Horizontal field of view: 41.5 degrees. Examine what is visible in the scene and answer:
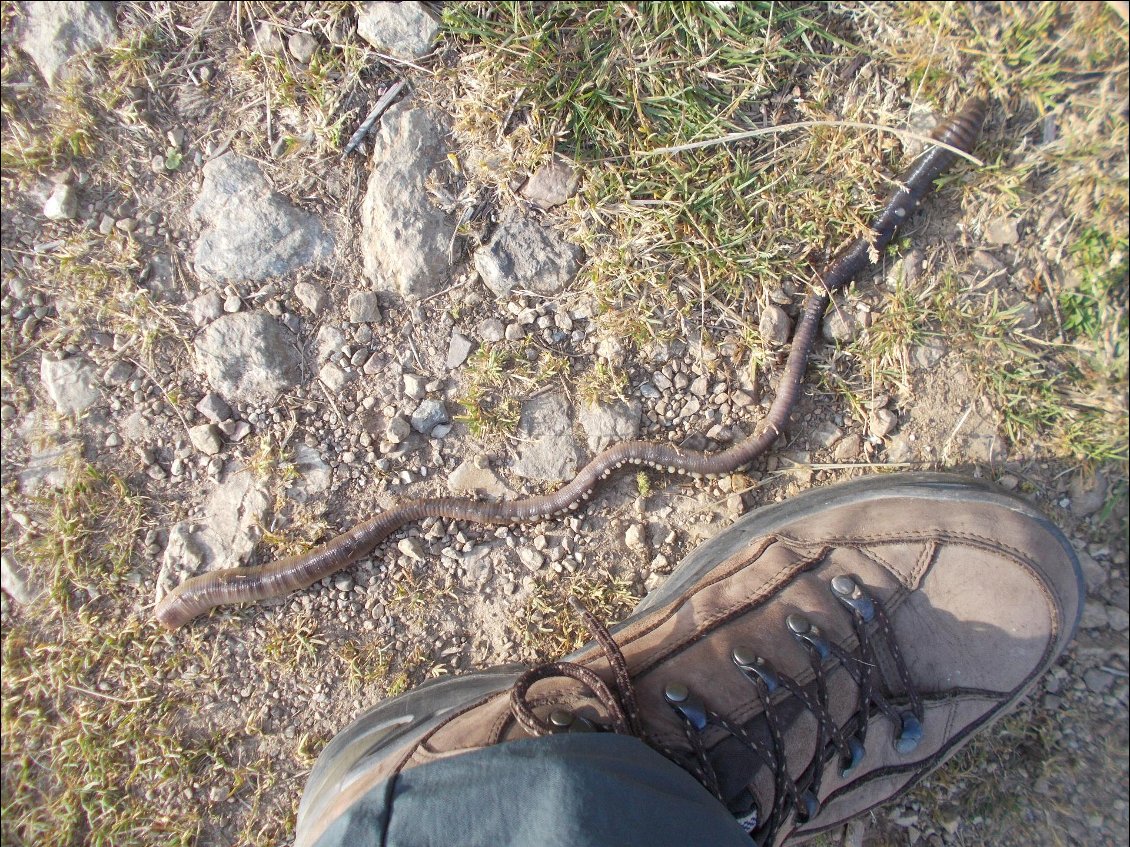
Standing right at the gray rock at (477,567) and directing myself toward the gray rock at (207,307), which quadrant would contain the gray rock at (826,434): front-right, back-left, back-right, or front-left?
back-right

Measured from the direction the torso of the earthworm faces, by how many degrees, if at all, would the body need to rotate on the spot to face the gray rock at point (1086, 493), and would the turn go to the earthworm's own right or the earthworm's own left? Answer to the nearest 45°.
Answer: approximately 45° to the earthworm's own right

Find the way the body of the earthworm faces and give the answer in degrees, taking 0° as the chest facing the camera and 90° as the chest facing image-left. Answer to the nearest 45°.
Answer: approximately 225°

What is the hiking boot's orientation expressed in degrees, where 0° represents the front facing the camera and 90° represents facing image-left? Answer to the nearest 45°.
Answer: approximately 225°

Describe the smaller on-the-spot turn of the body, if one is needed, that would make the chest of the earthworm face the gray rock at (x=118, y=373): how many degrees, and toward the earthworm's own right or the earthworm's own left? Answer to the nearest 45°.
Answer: approximately 135° to the earthworm's own left

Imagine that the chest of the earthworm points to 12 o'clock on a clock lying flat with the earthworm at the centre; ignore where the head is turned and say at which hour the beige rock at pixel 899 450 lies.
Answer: The beige rock is roughly at 1 o'clock from the earthworm.

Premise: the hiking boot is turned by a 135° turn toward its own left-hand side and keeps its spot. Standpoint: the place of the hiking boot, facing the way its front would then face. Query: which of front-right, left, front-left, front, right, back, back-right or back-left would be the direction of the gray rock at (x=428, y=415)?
front
